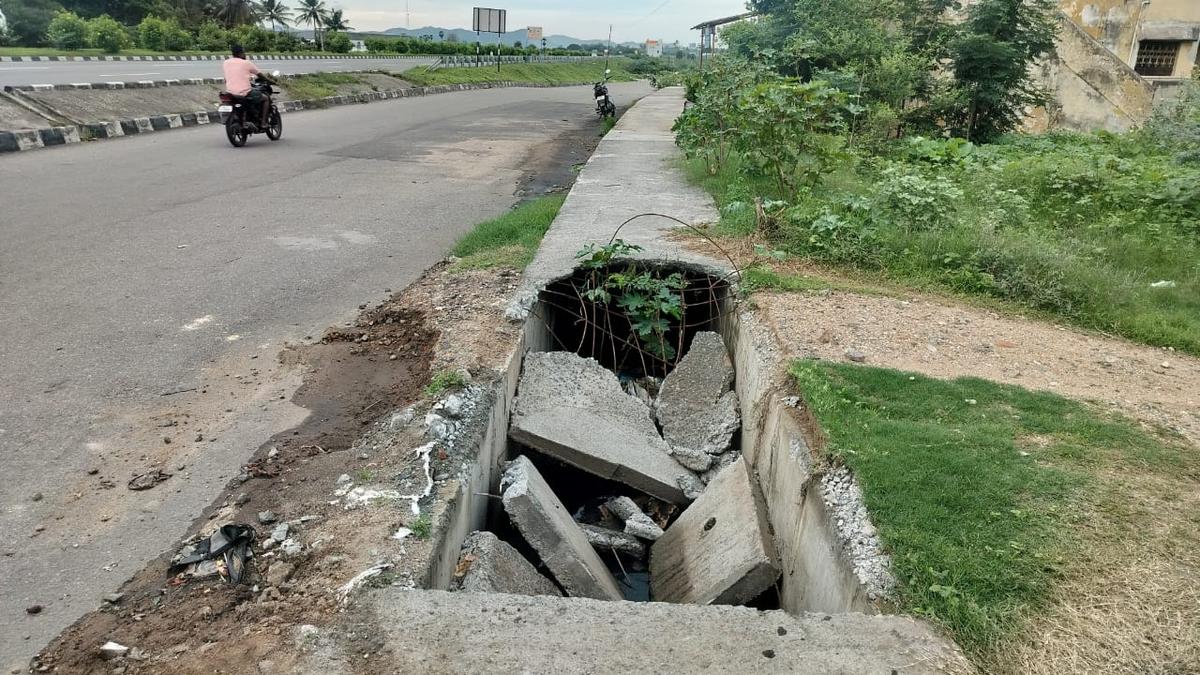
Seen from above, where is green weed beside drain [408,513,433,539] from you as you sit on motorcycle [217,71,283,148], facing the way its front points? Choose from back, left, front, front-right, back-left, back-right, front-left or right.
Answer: back-right

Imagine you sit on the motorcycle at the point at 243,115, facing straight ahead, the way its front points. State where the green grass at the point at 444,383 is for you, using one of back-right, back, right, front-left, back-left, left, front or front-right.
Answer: back-right

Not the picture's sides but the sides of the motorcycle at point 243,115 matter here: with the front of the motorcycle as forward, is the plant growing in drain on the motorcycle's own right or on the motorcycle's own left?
on the motorcycle's own right

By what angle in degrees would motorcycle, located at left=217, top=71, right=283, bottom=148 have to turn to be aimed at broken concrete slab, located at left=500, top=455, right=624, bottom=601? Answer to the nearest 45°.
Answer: approximately 135° to its right

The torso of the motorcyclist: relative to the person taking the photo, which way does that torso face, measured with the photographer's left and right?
facing away from the viewer and to the right of the viewer

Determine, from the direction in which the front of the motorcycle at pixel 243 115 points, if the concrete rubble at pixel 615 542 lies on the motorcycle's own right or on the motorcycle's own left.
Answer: on the motorcycle's own right

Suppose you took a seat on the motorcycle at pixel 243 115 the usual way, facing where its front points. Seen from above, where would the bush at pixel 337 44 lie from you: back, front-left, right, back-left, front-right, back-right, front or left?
front-left

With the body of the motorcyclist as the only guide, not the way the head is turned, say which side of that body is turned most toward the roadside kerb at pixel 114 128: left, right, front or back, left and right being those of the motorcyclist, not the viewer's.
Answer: left

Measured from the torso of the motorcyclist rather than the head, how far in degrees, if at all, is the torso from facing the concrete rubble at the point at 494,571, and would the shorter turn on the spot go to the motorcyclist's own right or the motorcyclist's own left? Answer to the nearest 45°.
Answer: approximately 135° to the motorcyclist's own right

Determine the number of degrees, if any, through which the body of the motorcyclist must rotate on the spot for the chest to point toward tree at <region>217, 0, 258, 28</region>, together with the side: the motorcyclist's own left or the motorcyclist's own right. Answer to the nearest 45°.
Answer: approximately 45° to the motorcyclist's own left

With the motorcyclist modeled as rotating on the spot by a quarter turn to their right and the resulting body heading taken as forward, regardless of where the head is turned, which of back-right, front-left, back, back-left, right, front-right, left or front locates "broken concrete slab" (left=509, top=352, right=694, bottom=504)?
front-right

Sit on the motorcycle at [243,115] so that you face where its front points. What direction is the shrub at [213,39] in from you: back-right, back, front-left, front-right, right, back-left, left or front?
front-left

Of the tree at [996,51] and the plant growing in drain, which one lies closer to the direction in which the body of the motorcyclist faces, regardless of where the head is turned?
the tree

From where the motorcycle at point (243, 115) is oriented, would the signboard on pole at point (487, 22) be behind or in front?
in front

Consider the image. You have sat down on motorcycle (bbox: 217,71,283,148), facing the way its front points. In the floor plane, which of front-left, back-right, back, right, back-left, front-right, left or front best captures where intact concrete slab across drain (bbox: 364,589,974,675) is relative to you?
back-right

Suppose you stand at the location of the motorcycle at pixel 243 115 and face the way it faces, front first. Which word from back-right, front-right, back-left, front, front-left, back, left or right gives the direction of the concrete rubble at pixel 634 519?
back-right

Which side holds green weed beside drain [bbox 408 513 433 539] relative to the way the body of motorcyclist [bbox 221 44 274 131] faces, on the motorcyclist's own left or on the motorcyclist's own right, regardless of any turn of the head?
on the motorcyclist's own right

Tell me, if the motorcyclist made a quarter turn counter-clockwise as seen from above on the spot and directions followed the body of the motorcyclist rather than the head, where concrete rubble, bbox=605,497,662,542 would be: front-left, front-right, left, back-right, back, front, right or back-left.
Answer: back-left

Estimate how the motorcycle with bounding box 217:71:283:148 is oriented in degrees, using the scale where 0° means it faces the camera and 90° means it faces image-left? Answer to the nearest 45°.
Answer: approximately 225°
